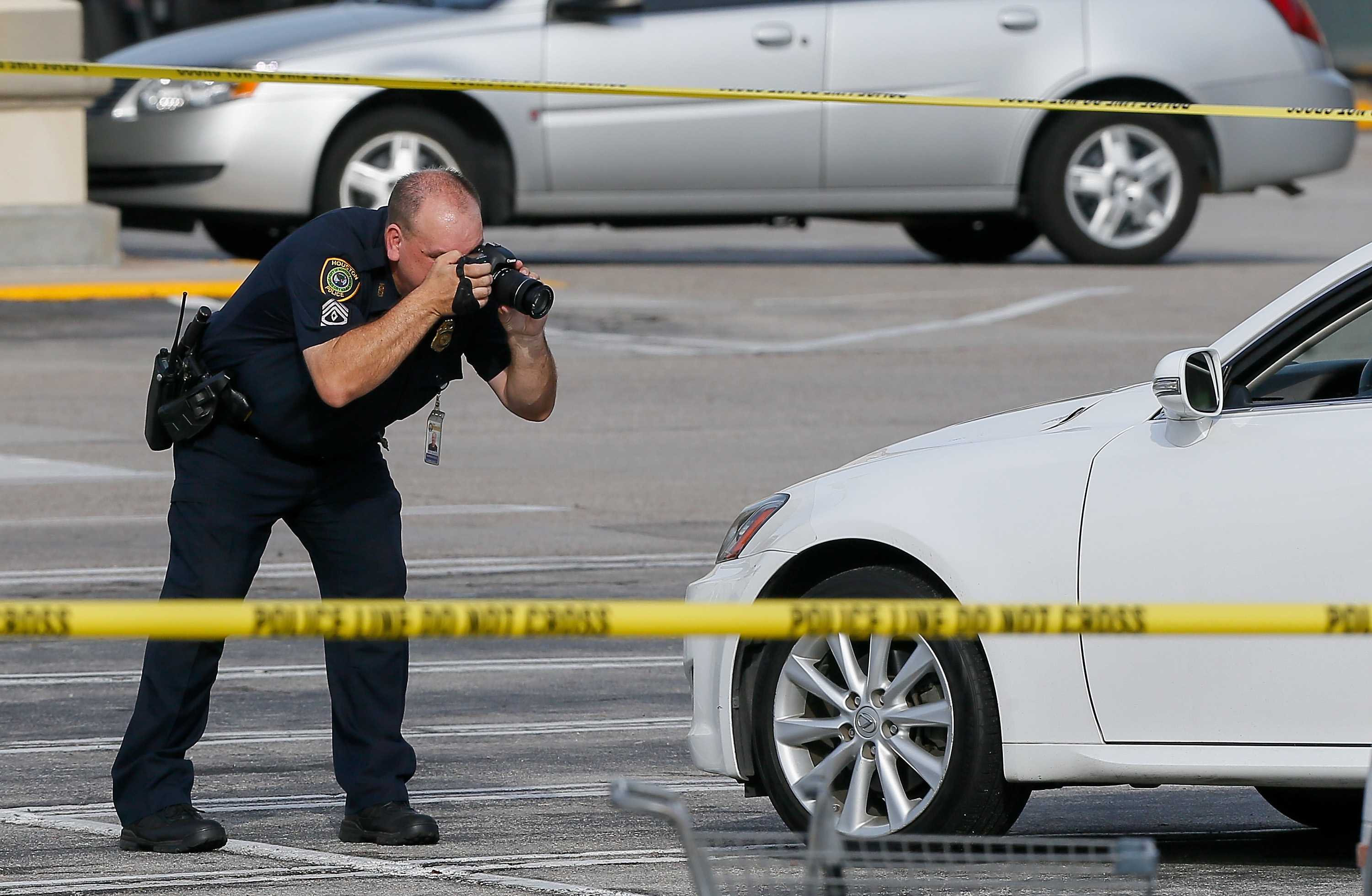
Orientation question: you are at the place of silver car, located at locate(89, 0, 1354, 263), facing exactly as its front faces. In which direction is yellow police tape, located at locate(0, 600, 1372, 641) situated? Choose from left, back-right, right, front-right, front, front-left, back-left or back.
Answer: left

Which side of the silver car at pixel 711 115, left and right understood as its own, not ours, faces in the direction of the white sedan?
left

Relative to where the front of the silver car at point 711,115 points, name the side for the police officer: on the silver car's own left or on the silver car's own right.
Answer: on the silver car's own left

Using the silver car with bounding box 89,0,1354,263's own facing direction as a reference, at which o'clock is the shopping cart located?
The shopping cart is roughly at 9 o'clock from the silver car.

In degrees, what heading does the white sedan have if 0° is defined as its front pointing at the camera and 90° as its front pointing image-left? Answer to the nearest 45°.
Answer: approximately 90°

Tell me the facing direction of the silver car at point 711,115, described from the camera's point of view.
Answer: facing to the left of the viewer
